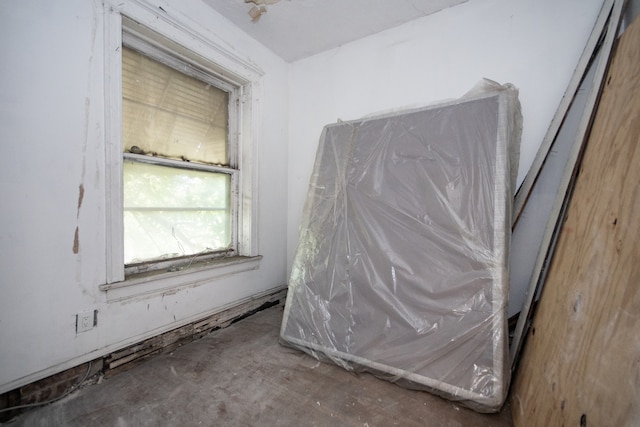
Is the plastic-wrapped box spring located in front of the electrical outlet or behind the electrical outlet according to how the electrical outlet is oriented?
in front

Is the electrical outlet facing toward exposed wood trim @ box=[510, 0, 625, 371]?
yes

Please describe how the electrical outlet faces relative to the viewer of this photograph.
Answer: facing the viewer and to the right of the viewer

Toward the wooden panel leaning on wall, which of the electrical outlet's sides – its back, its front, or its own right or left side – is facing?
front

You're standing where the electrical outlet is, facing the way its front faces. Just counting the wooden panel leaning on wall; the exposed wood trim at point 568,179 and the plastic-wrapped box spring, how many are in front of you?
3
